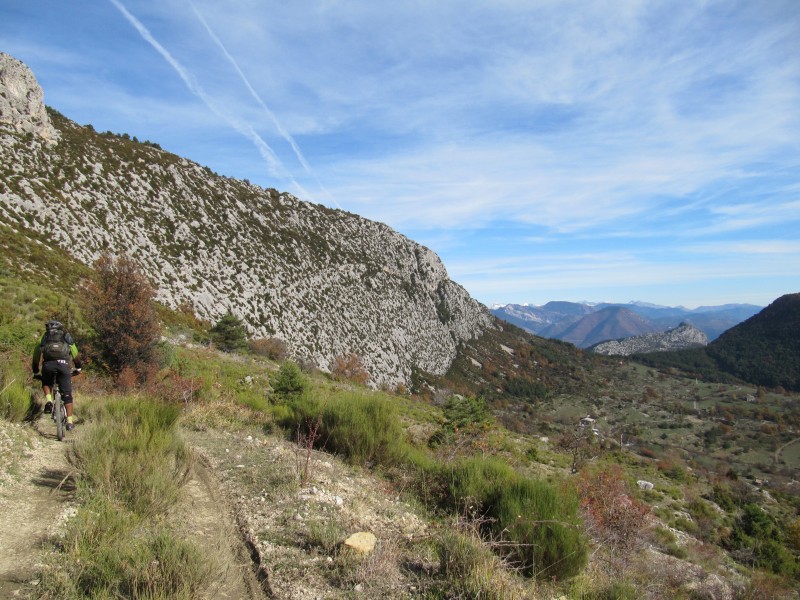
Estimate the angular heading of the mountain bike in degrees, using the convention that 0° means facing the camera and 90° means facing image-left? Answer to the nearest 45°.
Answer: approximately 180°

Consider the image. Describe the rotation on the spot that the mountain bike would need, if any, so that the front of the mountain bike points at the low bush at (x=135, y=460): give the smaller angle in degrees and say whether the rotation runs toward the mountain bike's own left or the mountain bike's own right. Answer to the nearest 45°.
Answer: approximately 180°

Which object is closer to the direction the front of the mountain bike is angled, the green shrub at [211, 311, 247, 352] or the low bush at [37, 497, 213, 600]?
the green shrub

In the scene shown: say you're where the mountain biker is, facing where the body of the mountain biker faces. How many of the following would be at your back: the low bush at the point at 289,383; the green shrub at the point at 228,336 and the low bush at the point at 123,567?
1

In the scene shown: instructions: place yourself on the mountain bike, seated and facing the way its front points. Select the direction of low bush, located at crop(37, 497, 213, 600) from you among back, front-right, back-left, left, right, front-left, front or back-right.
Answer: back

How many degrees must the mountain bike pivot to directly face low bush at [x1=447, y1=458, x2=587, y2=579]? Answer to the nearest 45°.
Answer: approximately 135° to its right

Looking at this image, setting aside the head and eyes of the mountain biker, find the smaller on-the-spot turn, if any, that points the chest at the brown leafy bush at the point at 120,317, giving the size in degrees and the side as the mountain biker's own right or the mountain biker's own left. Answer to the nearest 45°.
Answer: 0° — they already face it

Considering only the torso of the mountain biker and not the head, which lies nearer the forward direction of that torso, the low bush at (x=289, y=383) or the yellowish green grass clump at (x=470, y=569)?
the low bush

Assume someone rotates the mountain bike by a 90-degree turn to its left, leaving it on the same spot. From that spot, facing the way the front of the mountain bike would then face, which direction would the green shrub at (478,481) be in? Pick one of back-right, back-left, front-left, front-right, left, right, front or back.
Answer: back-left

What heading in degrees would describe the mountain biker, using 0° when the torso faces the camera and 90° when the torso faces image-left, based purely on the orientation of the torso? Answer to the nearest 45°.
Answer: approximately 180°

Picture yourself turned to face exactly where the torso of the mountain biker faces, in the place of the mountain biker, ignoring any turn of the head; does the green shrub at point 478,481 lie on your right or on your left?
on your right

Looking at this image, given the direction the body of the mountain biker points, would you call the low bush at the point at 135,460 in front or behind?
behind

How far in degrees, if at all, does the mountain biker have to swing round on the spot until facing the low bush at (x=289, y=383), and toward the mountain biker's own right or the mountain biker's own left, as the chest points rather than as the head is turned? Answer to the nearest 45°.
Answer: approximately 45° to the mountain biker's own right
